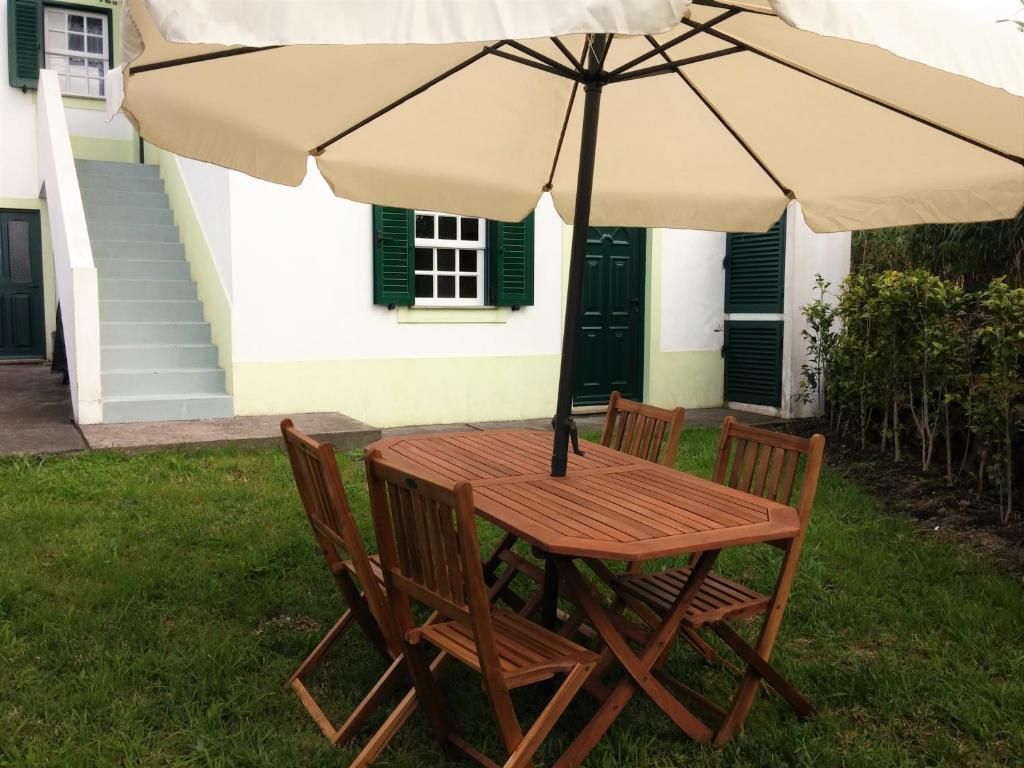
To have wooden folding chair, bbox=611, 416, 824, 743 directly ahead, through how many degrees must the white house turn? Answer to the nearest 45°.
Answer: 0° — it already faces it

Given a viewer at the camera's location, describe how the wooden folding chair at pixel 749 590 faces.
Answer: facing the viewer and to the left of the viewer

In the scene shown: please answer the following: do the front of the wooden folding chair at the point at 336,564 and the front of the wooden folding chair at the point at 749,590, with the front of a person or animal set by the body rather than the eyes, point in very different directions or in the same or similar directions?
very different directions

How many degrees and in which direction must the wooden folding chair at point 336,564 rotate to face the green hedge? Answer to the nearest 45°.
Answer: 0° — it already faces it

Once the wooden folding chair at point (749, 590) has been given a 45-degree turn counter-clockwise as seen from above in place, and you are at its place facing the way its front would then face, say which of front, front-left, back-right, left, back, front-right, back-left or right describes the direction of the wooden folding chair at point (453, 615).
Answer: front-right

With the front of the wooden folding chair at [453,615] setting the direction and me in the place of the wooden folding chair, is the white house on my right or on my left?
on my left

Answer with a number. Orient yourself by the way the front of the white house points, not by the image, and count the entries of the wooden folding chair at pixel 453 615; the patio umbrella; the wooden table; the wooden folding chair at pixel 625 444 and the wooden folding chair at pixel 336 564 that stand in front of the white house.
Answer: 5

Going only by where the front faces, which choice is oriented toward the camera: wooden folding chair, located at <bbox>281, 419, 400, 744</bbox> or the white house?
the white house

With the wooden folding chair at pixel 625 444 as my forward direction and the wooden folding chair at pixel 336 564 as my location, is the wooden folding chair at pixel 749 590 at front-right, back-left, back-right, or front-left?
front-right

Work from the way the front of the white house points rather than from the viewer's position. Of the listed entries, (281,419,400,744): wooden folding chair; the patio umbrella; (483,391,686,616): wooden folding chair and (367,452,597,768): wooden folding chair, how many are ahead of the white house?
4

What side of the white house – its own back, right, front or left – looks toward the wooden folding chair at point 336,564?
front

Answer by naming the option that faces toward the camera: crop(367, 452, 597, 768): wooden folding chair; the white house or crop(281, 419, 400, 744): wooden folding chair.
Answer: the white house

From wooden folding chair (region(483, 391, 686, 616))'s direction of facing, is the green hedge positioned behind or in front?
behind

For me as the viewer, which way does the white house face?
facing the viewer

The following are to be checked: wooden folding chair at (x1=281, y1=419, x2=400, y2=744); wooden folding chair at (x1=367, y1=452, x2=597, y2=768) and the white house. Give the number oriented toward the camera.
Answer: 1

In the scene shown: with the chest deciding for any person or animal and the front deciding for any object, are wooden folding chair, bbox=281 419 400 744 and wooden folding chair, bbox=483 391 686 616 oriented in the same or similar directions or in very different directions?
very different directions
